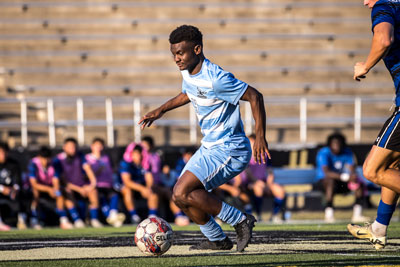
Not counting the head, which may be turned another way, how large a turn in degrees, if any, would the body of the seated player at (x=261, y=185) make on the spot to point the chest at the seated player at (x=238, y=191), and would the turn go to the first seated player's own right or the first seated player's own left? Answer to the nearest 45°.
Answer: approximately 45° to the first seated player's own right

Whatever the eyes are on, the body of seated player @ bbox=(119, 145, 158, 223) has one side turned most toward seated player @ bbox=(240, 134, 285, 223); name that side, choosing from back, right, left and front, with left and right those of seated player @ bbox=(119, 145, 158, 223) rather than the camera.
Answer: left

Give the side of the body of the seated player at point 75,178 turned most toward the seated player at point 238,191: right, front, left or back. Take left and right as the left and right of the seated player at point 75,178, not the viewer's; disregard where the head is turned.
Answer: left

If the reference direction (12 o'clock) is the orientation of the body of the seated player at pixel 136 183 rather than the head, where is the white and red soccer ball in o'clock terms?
The white and red soccer ball is roughly at 12 o'clock from the seated player.

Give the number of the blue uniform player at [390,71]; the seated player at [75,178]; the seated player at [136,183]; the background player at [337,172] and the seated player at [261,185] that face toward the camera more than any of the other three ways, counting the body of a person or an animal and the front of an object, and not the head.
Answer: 4

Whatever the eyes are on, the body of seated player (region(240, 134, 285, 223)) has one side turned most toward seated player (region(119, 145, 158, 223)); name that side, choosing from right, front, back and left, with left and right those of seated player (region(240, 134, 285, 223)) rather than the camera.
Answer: right

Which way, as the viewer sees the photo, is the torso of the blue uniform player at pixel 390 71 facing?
to the viewer's left

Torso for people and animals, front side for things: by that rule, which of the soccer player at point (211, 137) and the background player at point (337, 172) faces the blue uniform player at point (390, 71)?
the background player
